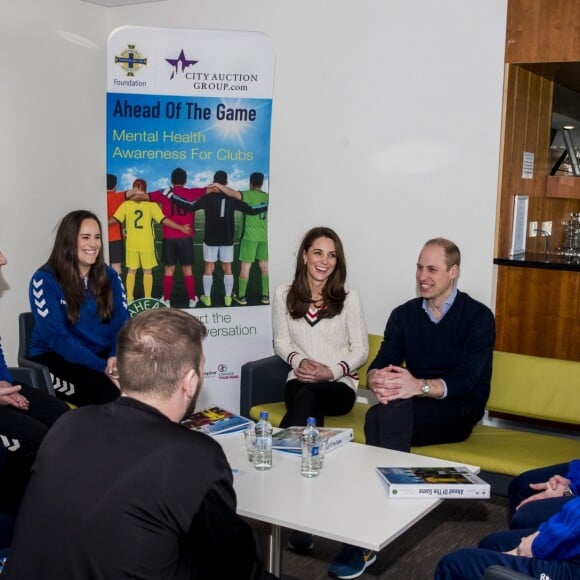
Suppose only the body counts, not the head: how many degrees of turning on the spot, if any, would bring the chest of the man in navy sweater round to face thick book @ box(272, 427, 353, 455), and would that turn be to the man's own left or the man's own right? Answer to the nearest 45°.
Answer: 0° — they already face it

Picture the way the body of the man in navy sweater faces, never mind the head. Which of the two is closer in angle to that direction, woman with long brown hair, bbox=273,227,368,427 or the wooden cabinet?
the woman with long brown hair

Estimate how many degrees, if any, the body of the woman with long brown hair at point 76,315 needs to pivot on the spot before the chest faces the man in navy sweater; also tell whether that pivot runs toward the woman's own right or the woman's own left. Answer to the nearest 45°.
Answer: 0° — they already face them

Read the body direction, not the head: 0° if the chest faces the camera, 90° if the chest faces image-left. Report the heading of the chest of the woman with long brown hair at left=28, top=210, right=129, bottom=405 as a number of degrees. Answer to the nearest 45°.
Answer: approximately 315°

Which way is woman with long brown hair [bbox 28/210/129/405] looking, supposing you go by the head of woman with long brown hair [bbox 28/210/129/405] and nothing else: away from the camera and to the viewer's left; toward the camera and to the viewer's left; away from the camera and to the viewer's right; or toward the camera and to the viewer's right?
toward the camera and to the viewer's right

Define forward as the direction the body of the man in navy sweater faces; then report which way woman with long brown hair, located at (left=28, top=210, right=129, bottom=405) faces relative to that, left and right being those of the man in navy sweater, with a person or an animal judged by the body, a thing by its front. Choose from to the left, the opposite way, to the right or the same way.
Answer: to the left

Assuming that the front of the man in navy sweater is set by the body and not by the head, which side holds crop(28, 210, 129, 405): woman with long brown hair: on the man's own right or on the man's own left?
on the man's own right

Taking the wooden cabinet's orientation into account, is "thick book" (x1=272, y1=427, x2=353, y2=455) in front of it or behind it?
in front

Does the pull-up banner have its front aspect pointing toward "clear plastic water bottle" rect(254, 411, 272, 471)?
yes

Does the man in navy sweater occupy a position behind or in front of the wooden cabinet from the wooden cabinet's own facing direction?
in front

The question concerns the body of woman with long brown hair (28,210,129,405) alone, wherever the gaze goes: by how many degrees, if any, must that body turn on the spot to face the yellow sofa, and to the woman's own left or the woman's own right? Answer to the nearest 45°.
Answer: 0° — they already face it

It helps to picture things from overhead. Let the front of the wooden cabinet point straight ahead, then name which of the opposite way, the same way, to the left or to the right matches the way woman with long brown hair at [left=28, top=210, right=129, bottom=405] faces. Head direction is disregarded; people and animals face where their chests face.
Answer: to the left

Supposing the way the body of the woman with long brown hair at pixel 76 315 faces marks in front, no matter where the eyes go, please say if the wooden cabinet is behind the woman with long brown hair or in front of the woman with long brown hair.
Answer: in front

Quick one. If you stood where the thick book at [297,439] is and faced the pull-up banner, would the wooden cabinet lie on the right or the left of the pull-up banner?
right
